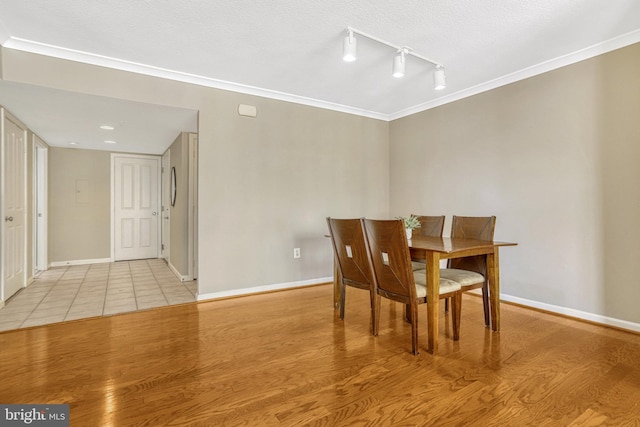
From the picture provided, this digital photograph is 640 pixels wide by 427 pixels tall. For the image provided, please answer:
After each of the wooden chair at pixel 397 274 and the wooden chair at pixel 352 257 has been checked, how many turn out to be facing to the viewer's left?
0

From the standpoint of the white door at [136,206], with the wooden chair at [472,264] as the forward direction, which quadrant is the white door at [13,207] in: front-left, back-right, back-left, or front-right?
front-right

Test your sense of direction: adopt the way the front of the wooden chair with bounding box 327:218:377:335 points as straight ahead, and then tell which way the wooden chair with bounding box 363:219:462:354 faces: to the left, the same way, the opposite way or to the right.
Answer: the same way

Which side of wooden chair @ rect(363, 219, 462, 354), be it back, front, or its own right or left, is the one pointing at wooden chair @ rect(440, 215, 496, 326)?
front

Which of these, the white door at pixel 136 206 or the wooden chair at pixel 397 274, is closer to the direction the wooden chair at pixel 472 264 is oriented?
the wooden chair

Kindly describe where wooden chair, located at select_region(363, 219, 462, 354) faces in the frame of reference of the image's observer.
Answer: facing away from the viewer and to the right of the viewer

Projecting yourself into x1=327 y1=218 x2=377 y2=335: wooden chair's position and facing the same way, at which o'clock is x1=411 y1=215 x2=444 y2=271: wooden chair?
x1=411 y1=215 x2=444 y2=271: wooden chair is roughly at 12 o'clock from x1=327 y1=218 x2=377 y2=335: wooden chair.

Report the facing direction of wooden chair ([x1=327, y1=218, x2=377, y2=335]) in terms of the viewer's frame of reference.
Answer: facing away from the viewer and to the right of the viewer

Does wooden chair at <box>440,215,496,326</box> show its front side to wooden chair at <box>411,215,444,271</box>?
no

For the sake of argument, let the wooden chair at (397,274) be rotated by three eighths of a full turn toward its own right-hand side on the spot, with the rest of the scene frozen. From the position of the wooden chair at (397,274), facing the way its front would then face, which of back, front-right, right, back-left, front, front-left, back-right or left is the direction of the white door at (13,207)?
right

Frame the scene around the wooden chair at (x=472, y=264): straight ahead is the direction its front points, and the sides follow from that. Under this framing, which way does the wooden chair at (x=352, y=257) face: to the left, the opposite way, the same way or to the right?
the opposite way

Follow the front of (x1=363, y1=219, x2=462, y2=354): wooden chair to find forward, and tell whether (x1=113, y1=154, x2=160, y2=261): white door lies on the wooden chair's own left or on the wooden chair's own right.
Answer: on the wooden chair's own left

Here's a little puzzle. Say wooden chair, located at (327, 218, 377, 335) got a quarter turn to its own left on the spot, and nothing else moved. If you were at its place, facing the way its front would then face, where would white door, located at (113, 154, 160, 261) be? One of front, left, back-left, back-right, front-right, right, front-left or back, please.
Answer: front

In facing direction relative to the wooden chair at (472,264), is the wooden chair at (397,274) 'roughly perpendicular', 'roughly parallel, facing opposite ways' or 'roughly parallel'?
roughly parallel, facing opposite ways

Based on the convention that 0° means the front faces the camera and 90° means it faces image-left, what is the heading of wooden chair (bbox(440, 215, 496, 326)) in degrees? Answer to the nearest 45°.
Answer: approximately 45°

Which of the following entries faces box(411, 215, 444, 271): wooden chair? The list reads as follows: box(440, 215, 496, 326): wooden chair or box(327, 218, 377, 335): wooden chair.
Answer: box(327, 218, 377, 335): wooden chair
